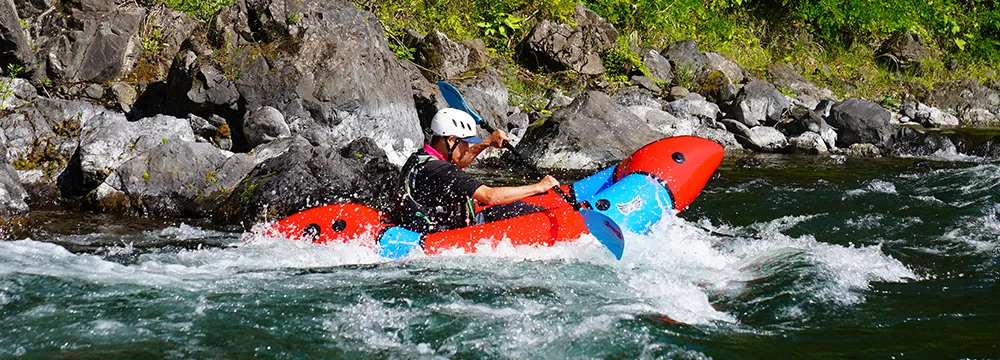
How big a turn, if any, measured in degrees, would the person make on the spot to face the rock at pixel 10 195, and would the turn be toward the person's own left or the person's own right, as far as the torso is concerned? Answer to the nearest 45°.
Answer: approximately 180°

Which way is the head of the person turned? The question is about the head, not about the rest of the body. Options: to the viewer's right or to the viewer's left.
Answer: to the viewer's right

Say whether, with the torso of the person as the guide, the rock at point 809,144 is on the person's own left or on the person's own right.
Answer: on the person's own left

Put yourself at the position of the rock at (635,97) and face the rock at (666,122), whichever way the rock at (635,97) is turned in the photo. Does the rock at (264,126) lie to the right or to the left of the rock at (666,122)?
right

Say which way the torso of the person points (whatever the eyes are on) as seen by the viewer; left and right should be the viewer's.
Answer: facing to the right of the viewer

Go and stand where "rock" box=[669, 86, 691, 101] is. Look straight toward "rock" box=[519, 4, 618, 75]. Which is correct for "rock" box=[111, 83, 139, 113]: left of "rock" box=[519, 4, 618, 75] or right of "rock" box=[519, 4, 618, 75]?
left

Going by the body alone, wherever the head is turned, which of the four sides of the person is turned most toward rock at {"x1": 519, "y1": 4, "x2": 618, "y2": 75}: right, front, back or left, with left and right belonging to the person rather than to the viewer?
left

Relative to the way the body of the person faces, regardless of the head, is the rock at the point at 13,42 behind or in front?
behind

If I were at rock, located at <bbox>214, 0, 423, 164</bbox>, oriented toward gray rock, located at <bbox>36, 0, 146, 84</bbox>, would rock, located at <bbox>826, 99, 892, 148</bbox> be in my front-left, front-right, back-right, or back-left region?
back-right

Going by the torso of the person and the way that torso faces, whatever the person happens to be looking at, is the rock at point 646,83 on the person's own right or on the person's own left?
on the person's own left
